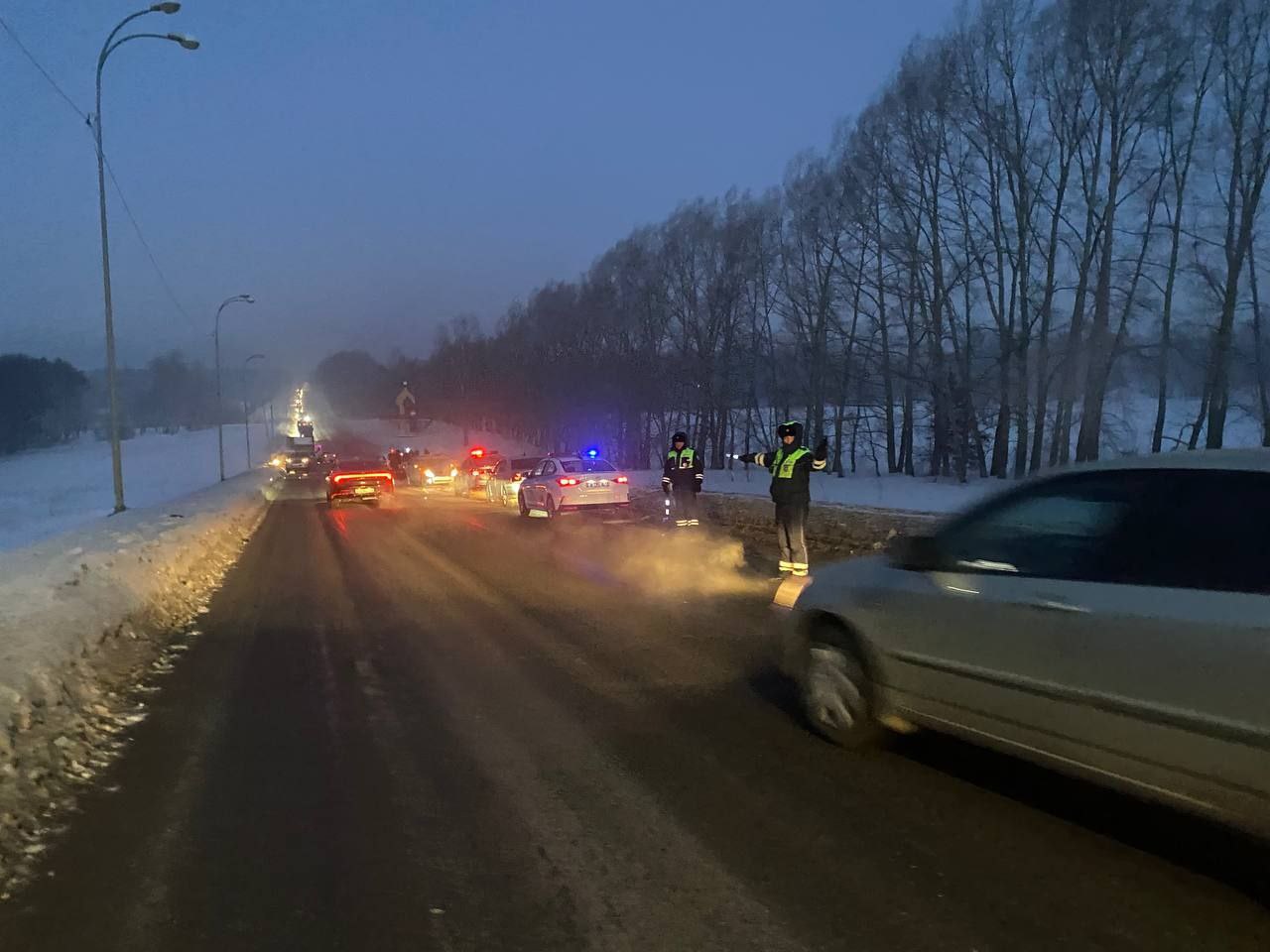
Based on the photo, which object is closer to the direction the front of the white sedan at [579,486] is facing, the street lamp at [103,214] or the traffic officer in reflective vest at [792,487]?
the street lamp

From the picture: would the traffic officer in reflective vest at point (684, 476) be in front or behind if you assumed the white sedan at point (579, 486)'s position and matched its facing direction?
behind

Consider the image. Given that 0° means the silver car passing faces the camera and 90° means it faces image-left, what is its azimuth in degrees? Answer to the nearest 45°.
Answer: approximately 135°

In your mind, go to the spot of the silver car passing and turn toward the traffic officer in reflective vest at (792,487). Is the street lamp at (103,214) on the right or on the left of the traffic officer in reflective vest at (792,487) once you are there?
left

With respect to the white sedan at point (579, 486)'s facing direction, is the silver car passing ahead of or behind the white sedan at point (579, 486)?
behind

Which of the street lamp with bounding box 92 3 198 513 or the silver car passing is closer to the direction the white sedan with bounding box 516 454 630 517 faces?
the street lamp

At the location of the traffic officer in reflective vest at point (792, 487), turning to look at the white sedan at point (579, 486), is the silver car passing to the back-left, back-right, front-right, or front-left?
back-left

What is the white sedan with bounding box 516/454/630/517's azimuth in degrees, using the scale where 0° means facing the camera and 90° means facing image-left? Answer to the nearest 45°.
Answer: approximately 135°
